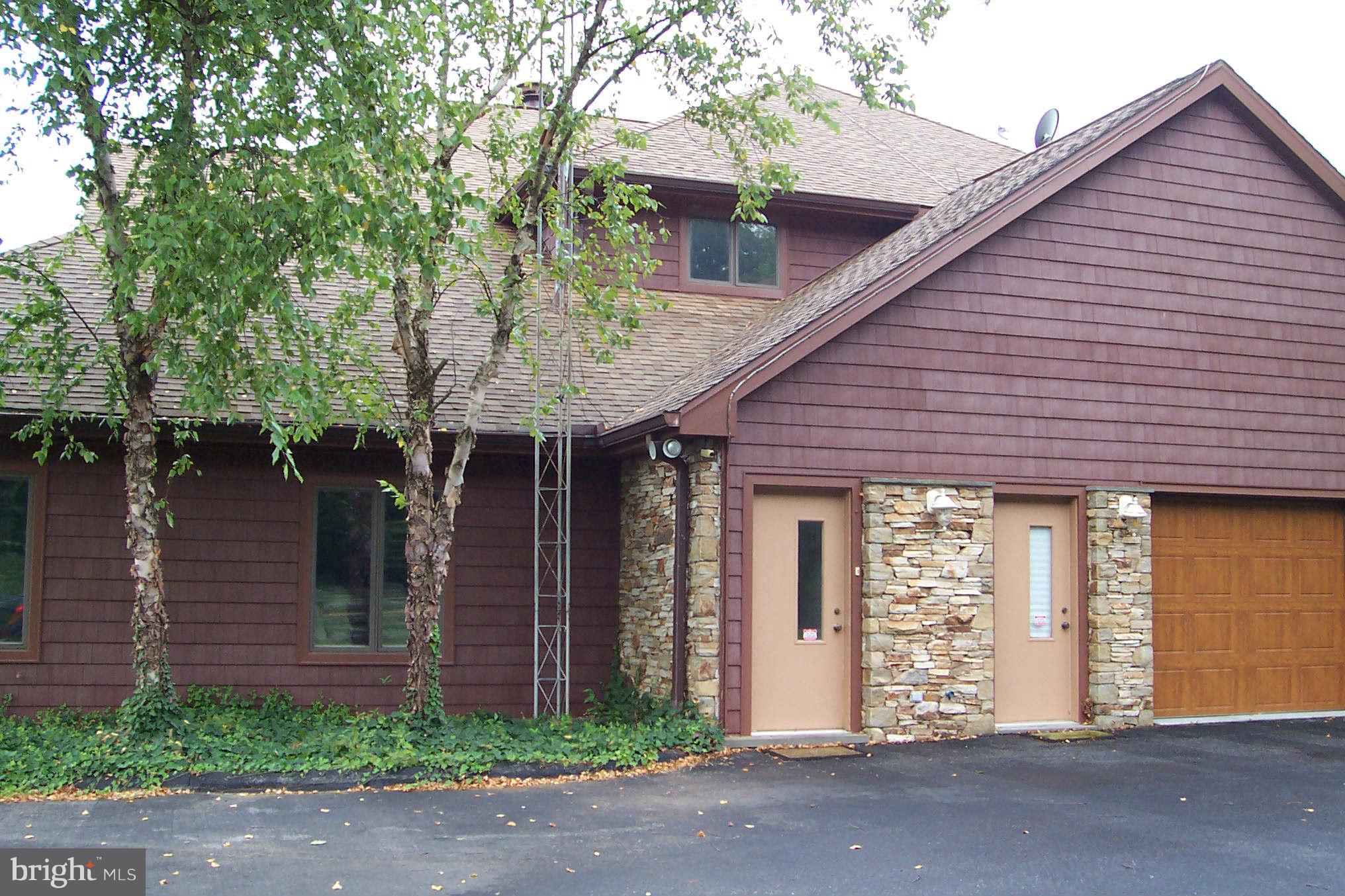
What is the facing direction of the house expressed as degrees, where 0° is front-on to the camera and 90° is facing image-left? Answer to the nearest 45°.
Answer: approximately 0°

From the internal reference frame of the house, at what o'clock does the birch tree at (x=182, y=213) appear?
The birch tree is roughly at 2 o'clock from the house.

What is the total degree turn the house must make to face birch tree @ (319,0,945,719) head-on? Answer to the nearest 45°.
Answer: approximately 45° to its right

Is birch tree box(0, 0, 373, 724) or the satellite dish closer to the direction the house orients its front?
the birch tree
